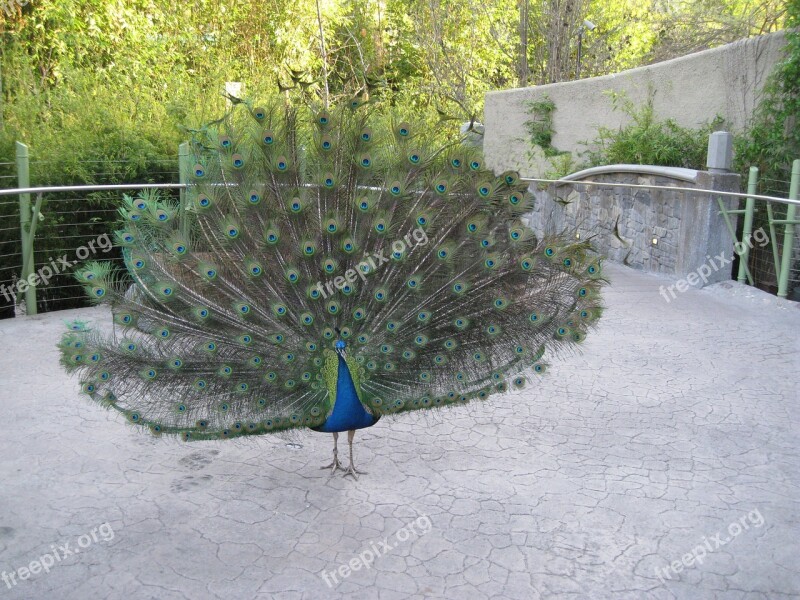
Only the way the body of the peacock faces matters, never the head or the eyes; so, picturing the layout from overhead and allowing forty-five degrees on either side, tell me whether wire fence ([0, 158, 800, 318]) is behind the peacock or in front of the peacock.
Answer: behind

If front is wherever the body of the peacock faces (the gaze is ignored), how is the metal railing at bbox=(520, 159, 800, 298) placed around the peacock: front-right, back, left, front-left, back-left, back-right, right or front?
back-left

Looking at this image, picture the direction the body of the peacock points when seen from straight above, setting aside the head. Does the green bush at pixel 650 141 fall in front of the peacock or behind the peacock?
behind

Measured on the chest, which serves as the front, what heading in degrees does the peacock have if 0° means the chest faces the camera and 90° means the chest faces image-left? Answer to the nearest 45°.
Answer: approximately 0°

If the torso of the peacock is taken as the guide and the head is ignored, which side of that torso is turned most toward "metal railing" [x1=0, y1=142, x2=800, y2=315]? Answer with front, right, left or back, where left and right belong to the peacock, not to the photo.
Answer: back
